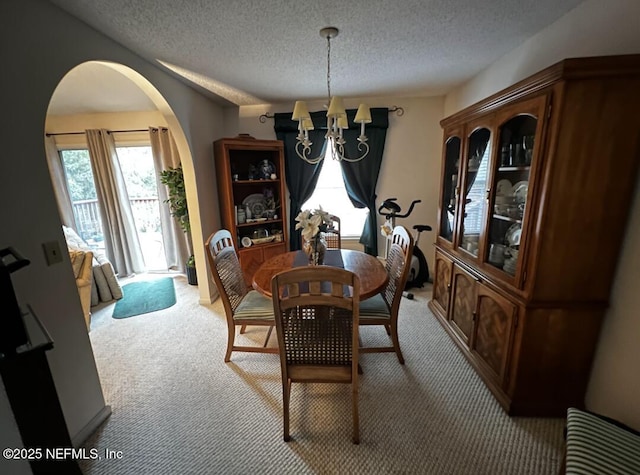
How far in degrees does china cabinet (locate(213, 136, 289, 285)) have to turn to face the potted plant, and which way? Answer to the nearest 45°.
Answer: approximately 135° to its right

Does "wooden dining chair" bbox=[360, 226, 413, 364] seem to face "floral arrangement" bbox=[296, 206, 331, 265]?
yes

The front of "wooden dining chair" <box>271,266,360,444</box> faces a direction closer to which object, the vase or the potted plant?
the vase

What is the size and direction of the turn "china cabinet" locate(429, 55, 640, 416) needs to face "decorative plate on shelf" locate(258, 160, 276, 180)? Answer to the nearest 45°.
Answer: approximately 45° to its right

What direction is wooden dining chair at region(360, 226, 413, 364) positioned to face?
to the viewer's left

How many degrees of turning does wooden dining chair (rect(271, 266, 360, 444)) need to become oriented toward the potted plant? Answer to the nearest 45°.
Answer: approximately 45° to its left

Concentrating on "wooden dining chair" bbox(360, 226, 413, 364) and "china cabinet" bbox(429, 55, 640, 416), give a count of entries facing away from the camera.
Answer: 0

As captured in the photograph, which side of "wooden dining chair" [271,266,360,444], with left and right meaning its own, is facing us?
back

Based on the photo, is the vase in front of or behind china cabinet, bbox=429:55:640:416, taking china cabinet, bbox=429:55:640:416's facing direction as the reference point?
in front

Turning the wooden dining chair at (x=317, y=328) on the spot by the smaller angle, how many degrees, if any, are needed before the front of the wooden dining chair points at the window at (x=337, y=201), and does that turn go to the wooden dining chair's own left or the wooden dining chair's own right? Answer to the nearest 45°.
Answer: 0° — it already faces it

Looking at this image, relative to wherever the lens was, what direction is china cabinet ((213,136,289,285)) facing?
facing the viewer and to the right of the viewer

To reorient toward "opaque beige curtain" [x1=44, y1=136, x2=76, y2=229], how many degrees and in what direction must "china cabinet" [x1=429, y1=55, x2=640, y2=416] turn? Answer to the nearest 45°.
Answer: approximately 45° to its right

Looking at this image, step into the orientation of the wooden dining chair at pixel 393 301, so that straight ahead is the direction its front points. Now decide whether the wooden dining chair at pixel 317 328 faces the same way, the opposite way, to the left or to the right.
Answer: to the right
